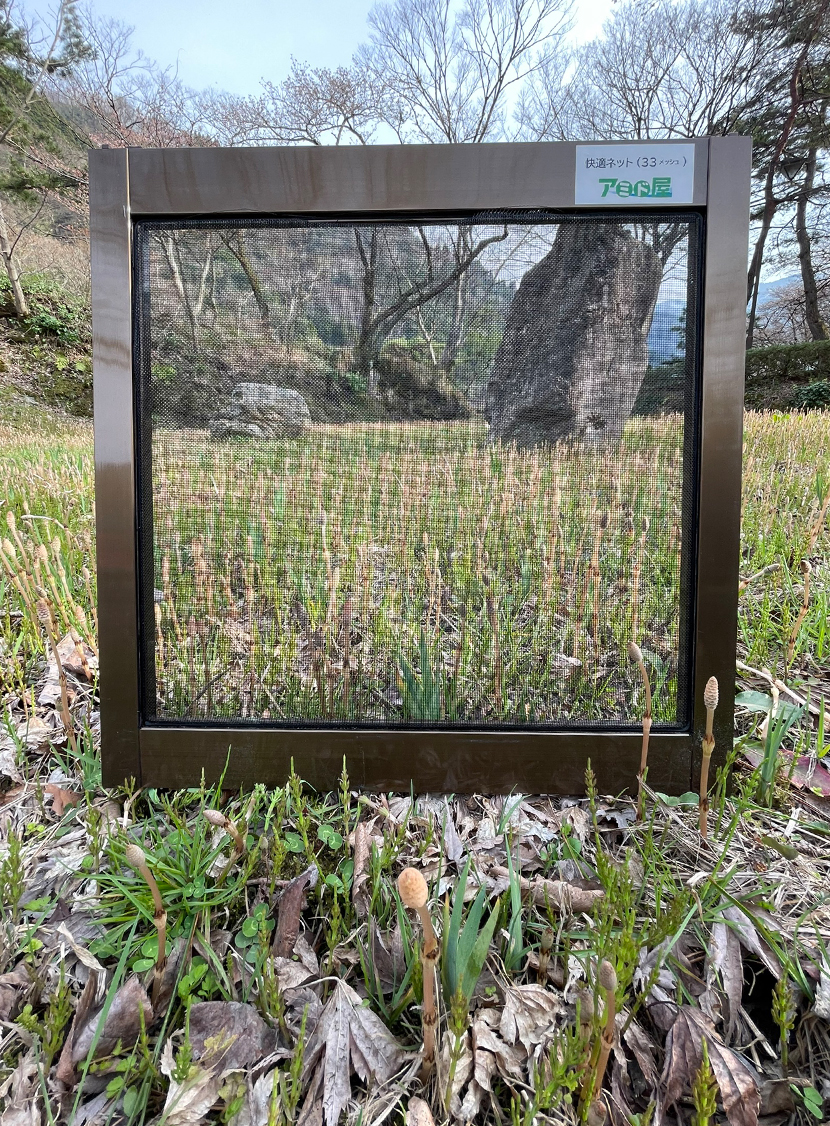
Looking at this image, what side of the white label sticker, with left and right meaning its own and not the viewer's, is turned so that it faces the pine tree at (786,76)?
back

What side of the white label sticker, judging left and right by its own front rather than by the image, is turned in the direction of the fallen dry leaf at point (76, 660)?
right

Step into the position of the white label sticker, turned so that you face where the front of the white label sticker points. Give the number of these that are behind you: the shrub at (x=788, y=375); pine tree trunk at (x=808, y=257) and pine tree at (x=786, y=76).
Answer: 3

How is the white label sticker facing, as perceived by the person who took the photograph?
facing the viewer
